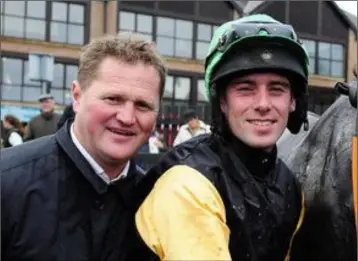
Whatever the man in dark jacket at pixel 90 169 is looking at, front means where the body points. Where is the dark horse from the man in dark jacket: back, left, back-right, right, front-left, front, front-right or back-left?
front-left

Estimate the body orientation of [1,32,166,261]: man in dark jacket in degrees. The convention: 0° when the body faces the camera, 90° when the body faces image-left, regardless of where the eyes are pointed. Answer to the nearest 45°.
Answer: approximately 315°

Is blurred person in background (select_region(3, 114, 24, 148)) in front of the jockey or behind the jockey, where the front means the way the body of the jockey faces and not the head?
behind

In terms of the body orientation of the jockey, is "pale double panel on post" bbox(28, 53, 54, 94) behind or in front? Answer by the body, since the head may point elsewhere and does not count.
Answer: behind

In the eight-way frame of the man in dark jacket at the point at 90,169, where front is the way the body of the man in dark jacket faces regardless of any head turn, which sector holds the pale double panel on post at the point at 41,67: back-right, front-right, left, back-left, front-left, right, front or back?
back-left

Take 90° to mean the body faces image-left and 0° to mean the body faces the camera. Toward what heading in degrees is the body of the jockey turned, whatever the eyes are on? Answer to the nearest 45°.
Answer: approximately 315°

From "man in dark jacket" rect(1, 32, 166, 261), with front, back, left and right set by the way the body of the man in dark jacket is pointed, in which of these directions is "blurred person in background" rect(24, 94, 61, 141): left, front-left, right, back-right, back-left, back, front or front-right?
back-left
